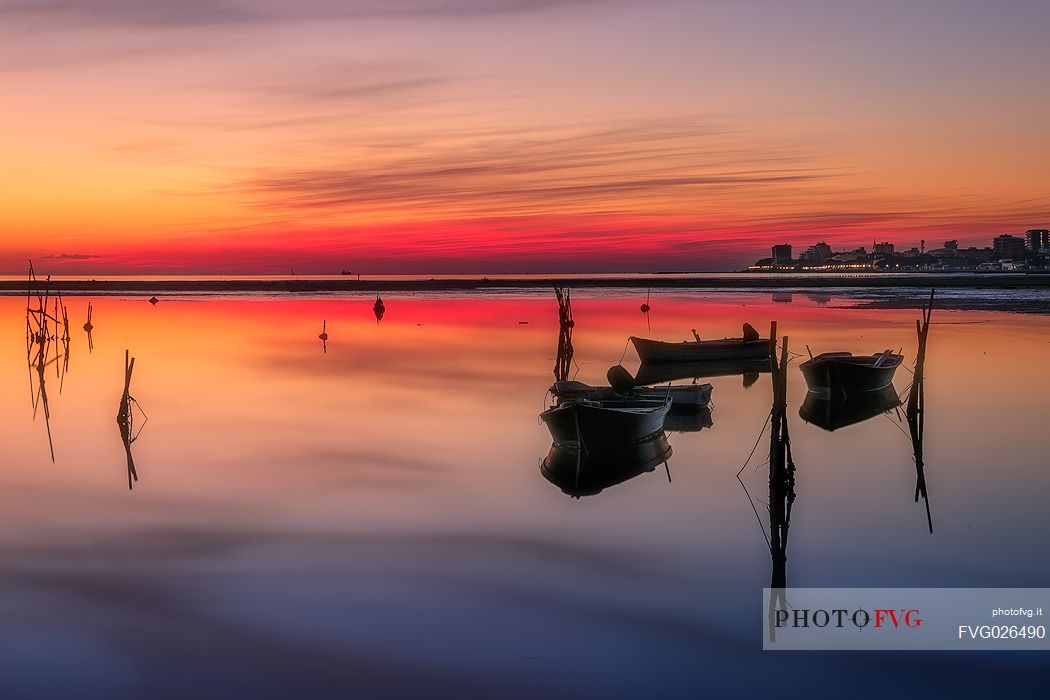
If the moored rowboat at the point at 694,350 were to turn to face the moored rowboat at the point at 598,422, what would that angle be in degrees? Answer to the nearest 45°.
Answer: approximately 90° to its left

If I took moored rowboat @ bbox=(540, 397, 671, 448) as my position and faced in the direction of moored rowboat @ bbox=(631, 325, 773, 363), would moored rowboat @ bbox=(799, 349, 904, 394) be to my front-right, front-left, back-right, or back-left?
front-right

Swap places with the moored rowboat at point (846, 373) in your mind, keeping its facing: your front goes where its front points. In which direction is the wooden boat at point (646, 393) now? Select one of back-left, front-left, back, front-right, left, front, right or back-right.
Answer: front

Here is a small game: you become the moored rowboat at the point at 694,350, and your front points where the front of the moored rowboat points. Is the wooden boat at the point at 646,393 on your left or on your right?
on your left

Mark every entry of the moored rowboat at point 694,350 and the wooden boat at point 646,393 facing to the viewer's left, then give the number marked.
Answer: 2

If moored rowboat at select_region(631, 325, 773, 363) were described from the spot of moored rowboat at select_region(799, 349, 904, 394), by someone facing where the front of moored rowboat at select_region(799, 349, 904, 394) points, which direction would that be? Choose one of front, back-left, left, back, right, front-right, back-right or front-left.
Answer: right

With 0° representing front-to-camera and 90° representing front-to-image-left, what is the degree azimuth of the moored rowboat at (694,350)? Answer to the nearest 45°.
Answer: approximately 90°

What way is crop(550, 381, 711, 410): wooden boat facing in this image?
to the viewer's left

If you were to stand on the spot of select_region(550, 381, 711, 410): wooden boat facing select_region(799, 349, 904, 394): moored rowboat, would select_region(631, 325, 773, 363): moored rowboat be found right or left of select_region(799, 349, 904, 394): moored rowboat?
left
